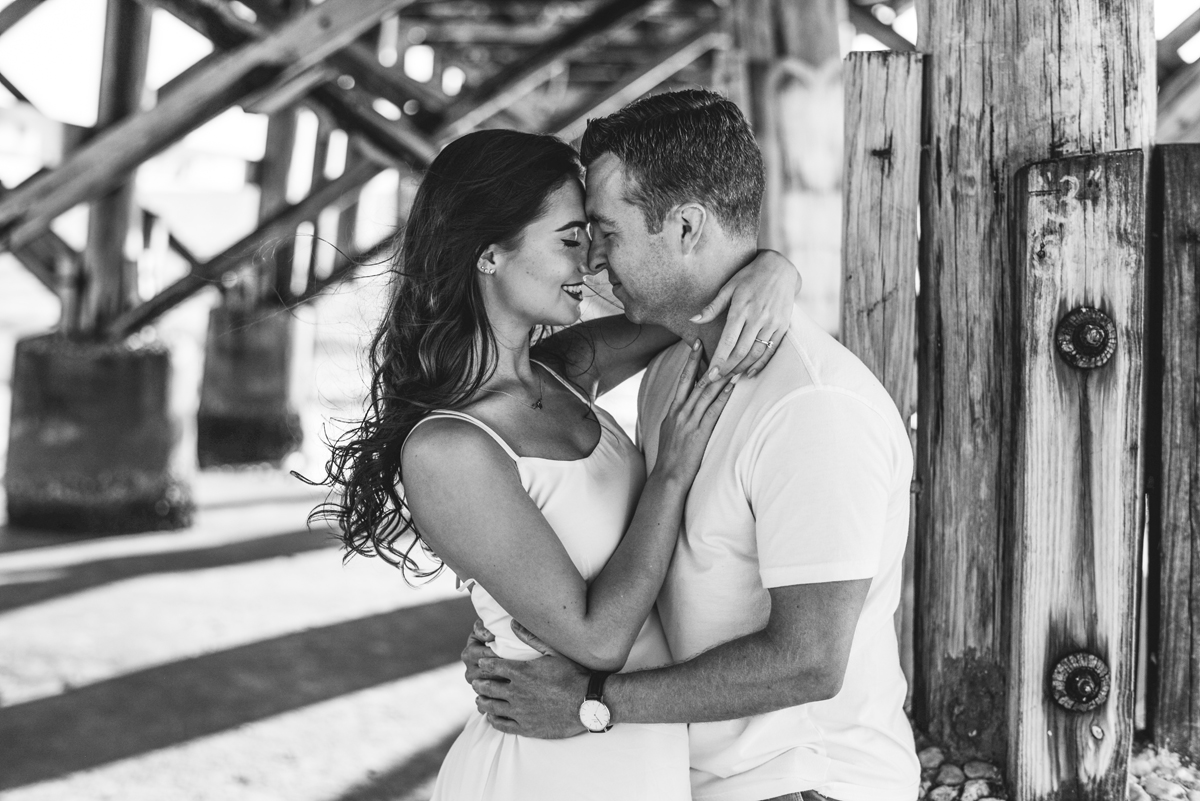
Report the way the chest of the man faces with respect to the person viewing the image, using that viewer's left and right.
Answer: facing to the left of the viewer

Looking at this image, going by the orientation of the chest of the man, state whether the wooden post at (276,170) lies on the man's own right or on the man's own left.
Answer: on the man's own right

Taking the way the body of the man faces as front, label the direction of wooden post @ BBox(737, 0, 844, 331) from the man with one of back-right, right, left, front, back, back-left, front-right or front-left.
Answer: right

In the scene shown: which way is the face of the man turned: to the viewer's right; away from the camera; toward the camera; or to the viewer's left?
to the viewer's left

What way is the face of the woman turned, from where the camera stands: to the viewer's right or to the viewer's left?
to the viewer's right

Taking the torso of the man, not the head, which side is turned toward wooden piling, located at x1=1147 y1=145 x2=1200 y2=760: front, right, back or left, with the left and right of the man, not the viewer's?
back

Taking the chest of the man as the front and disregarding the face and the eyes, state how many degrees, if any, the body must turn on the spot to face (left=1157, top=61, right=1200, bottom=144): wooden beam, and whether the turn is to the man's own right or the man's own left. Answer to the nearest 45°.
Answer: approximately 135° to the man's own right

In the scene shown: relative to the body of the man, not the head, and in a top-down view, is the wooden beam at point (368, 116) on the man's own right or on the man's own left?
on the man's own right

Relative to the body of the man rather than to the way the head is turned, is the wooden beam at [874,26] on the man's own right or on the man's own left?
on the man's own right

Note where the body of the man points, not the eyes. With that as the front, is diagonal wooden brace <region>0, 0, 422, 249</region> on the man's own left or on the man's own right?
on the man's own right
